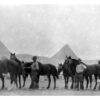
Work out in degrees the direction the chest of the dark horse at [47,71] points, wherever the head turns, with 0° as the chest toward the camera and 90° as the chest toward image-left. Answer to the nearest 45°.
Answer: approximately 90°

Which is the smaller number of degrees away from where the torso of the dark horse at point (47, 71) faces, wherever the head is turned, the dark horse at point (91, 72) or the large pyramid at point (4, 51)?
the large pyramid

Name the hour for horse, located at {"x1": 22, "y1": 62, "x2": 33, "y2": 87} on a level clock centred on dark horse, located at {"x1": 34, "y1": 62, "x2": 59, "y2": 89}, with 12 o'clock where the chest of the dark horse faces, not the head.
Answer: The horse is roughly at 12 o'clock from the dark horse.

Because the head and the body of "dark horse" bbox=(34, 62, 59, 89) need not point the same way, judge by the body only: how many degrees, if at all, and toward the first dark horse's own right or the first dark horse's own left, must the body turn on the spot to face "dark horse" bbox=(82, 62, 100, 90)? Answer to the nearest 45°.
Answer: approximately 180°
